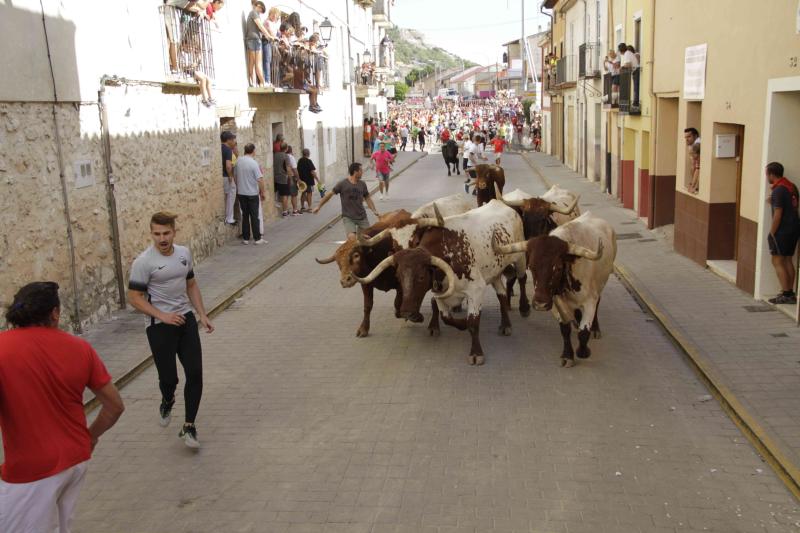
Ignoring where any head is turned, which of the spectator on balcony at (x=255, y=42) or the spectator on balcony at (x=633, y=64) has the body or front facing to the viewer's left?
the spectator on balcony at (x=633, y=64)

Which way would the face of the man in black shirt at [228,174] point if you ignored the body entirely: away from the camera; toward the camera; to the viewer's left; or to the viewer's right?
to the viewer's right

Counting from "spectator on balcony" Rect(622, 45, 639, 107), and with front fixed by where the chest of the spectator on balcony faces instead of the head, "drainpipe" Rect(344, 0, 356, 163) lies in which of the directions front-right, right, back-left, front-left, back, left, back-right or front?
front-right

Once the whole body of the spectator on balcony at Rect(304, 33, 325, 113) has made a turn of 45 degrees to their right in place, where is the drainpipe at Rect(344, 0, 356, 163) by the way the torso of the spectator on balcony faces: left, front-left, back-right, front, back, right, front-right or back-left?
back-left

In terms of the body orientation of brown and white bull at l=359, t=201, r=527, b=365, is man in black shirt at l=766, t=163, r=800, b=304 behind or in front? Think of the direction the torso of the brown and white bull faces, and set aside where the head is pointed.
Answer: behind

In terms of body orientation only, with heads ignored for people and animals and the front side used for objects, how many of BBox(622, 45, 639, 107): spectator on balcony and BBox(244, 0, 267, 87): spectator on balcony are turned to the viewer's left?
1

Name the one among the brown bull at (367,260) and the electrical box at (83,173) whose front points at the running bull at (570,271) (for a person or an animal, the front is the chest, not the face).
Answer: the electrical box

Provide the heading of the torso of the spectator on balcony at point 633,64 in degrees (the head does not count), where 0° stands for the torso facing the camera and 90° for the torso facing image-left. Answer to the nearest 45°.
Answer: approximately 90°

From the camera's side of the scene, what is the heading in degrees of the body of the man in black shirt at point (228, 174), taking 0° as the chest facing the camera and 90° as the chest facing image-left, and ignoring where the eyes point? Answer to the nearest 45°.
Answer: approximately 270°

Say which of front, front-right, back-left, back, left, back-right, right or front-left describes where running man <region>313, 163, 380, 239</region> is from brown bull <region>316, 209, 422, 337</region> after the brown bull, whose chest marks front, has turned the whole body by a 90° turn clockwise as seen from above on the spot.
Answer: front-right

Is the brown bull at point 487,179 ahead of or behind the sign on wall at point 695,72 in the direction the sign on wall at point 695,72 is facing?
ahead

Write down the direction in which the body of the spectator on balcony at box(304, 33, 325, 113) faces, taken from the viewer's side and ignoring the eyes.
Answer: to the viewer's right

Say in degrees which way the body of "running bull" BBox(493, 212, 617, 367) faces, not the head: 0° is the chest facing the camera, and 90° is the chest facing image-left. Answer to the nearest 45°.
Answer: approximately 45°

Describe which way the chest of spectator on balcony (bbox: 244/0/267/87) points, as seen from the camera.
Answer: to the viewer's right

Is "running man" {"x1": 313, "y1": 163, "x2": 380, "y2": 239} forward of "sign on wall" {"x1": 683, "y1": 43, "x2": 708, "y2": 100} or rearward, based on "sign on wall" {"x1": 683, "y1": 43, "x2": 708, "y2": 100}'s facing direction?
forward

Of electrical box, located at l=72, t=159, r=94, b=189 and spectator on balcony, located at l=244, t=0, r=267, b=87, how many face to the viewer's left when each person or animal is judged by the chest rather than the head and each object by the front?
0

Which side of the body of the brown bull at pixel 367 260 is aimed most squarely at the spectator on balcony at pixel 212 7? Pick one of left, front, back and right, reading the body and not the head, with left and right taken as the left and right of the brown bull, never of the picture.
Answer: right

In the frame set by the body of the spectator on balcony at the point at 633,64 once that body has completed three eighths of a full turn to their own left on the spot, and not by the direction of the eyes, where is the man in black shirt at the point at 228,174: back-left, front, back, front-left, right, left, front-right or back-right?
right
